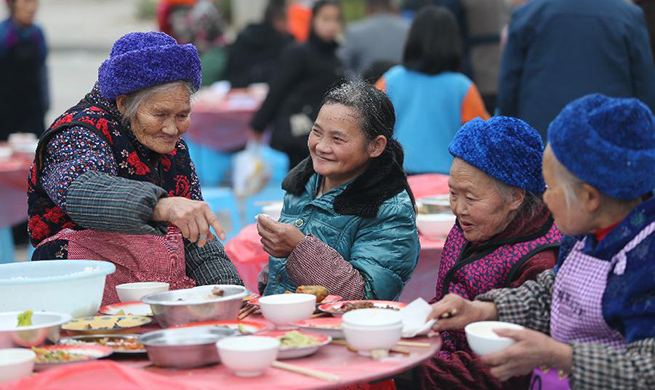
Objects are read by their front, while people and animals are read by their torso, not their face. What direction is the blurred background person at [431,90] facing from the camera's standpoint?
away from the camera

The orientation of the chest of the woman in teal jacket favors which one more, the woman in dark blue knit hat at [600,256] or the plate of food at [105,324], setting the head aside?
the plate of food

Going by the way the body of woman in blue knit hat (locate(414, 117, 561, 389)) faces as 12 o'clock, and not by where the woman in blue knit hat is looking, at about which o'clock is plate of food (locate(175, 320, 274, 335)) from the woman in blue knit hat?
The plate of food is roughly at 12 o'clock from the woman in blue knit hat.

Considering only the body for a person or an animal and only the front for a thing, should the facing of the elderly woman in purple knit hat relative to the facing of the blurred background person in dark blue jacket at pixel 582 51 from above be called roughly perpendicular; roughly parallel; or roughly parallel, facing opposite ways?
roughly perpendicular

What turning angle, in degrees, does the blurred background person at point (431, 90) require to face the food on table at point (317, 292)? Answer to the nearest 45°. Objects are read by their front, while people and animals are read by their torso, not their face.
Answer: approximately 180°

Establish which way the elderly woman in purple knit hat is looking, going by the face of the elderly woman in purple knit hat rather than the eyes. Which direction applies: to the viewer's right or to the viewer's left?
to the viewer's right

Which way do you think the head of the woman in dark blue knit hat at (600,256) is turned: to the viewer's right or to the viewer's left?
to the viewer's left

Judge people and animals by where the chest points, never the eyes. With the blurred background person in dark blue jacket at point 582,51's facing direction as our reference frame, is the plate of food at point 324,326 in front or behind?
behind

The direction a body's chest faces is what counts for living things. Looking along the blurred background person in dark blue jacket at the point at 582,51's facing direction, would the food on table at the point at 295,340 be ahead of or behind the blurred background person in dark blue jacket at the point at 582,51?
behind

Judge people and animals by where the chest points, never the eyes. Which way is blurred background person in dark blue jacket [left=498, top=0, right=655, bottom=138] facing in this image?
away from the camera
